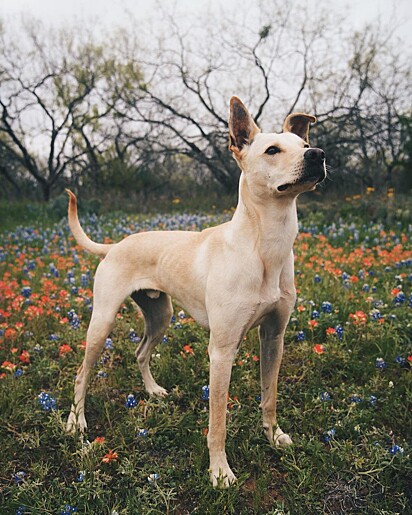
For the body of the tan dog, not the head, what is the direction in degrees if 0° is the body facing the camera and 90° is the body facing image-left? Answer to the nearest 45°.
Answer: approximately 315°

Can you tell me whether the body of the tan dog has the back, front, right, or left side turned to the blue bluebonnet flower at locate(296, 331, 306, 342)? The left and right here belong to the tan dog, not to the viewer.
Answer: left

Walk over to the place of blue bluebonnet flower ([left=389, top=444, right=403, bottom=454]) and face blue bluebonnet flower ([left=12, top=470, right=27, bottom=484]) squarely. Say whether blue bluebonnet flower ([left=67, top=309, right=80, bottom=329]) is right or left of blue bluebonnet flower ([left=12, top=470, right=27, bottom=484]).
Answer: right

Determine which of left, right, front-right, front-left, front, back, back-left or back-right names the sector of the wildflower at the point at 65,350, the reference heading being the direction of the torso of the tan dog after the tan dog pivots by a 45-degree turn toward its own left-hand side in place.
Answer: back-left

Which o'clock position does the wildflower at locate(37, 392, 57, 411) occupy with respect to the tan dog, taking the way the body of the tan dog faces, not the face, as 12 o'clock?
The wildflower is roughly at 5 o'clock from the tan dog.

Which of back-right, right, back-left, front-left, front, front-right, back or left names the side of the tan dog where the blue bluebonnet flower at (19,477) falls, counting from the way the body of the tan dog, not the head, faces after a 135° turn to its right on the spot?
front

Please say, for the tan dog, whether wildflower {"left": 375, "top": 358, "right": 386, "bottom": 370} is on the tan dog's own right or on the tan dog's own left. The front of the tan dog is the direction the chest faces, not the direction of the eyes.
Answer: on the tan dog's own left

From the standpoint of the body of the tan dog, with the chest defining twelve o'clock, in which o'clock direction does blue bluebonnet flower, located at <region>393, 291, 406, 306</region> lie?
The blue bluebonnet flower is roughly at 9 o'clock from the tan dog.
